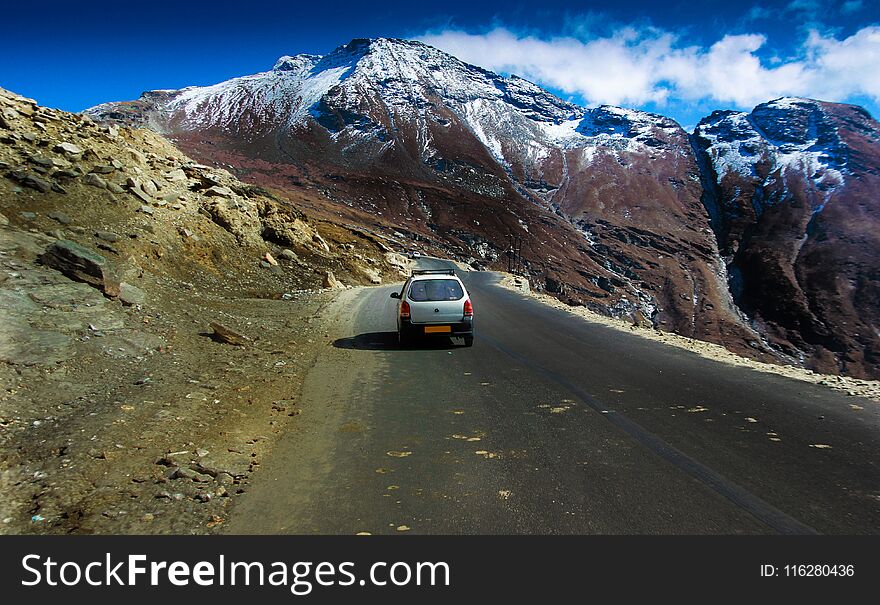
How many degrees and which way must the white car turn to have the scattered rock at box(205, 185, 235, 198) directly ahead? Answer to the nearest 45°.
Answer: approximately 45° to its left

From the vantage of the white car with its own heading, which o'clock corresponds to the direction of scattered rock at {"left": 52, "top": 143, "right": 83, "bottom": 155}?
The scattered rock is roughly at 10 o'clock from the white car.

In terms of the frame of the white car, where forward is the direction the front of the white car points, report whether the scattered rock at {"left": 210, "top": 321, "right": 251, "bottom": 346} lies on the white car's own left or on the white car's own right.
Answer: on the white car's own left

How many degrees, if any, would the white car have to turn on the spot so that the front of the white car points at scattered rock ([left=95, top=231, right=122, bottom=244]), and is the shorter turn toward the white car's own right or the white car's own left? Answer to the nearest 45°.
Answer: approximately 90° to the white car's own left

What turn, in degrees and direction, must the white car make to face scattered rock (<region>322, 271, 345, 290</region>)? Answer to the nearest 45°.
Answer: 0° — it already faces it

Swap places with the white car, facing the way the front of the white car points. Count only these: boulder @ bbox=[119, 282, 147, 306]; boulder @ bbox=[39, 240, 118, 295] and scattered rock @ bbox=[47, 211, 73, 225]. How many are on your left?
3

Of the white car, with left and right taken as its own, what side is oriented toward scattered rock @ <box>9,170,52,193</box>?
left

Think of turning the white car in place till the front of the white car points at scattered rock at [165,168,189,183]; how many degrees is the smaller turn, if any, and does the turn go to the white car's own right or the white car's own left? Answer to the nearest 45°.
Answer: approximately 45° to the white car's own left

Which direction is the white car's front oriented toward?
away from the camera

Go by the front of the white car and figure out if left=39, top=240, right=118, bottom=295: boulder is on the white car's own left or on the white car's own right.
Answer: on the white car's own left

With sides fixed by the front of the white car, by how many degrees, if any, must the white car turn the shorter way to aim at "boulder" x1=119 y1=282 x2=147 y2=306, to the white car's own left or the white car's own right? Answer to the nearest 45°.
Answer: approximately 90° to the white car's own left
